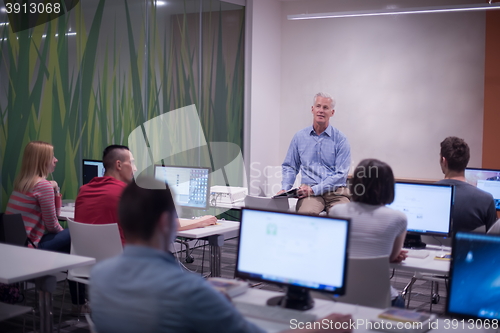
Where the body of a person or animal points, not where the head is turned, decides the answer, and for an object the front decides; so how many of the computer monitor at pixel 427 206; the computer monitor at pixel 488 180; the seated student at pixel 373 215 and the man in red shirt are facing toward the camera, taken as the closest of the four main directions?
2

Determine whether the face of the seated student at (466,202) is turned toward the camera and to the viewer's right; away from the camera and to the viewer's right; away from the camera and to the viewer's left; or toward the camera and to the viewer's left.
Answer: away from the camera and to the viewer's left

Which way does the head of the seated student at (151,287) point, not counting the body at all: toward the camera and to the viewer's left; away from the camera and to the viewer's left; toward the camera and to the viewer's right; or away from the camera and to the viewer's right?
away from the camera and to the viewer's right

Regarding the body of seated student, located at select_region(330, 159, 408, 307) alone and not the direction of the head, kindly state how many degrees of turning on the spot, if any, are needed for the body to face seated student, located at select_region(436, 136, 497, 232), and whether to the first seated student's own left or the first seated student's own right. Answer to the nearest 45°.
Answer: approximately 45° to the first seated student's own right

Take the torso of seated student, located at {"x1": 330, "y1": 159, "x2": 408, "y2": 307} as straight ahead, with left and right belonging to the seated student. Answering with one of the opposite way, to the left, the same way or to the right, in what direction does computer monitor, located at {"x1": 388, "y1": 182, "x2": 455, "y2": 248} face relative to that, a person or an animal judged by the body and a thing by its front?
the opposite way

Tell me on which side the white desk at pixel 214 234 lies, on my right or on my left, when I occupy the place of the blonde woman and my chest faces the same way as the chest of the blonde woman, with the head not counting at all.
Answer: on my right

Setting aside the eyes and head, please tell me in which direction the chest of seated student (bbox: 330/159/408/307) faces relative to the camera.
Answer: away from the camera

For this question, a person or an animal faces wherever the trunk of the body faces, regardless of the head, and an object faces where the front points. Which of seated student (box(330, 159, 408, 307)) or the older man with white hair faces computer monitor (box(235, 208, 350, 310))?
the older man with white hair

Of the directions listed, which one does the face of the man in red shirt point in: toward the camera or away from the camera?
away from the camera

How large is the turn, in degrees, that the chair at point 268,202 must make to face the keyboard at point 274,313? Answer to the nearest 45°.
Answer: approximately 180°

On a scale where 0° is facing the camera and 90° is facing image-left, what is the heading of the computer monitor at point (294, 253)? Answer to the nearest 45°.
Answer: approximately 45°

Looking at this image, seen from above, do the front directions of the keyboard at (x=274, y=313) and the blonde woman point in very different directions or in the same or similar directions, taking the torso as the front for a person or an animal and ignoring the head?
very different directions

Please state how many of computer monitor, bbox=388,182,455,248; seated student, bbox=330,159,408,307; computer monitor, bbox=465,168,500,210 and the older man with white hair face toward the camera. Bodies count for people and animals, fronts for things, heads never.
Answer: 3
